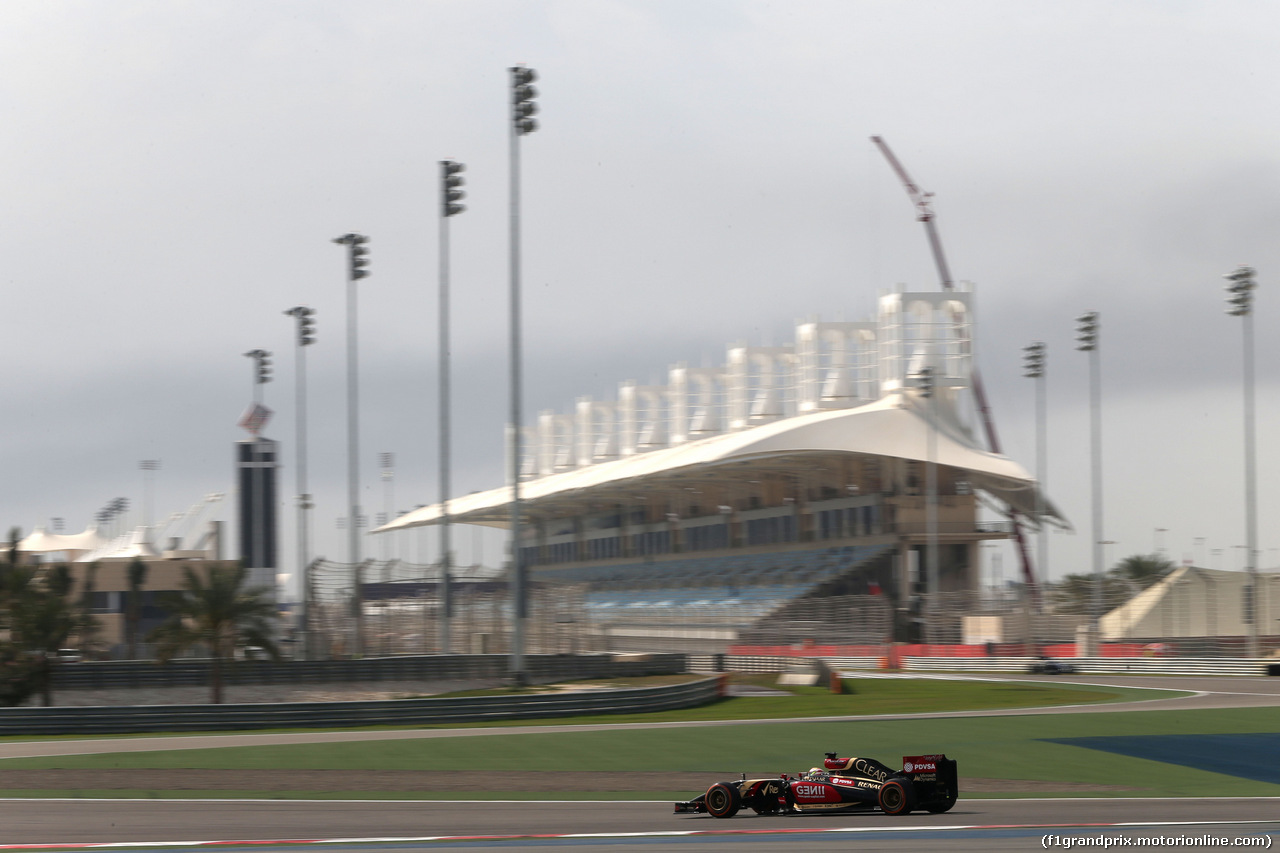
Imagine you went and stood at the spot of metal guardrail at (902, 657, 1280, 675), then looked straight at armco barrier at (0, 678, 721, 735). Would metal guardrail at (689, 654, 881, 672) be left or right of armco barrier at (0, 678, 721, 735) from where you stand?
right

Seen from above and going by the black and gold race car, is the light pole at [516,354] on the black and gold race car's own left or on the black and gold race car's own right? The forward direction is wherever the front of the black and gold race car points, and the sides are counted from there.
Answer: on the black and gold race car's own right

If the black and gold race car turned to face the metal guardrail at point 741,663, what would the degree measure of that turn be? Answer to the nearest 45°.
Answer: approximately 90° to its right

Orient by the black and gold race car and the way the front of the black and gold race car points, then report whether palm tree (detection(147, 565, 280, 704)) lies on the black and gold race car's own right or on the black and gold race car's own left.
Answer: on the black and gold race car's own right

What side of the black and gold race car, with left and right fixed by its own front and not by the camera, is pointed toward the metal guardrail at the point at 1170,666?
right

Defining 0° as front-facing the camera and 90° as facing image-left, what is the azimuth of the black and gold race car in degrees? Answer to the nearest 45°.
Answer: approximately 90°
